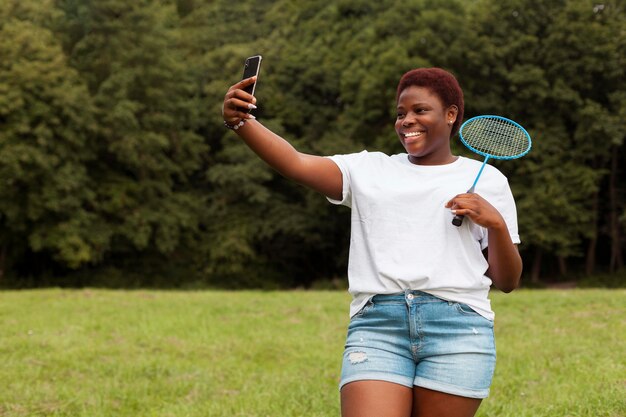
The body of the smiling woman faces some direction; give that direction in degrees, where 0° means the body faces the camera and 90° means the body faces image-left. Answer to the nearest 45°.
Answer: approximately 0°
